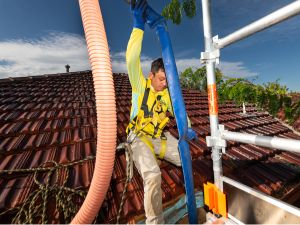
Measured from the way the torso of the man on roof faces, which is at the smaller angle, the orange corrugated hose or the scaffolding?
the scaffolding

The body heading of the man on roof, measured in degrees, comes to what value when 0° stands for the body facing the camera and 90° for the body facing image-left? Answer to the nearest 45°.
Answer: approximately 315°

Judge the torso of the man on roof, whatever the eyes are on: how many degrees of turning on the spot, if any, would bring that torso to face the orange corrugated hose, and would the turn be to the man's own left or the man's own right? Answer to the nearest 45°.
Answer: approximately 45° to the man's own right

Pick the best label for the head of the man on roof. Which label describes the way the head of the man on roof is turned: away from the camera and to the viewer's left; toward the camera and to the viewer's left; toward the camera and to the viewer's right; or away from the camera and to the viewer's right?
toward the camera and to the viewer's right
